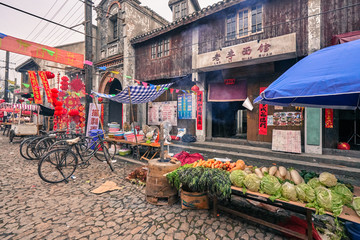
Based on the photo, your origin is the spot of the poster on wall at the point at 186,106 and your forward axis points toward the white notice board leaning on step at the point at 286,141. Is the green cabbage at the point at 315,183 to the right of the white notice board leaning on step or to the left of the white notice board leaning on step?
right

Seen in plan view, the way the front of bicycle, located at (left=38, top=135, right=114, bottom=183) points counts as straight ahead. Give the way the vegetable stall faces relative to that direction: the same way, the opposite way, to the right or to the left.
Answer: the opposite way

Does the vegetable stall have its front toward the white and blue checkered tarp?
no

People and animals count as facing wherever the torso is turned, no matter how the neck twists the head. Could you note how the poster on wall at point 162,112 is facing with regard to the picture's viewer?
facing the viewer

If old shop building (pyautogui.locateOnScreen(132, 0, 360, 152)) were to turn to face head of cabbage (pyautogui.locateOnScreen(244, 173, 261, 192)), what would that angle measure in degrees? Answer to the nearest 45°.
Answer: approximately 45° to its left

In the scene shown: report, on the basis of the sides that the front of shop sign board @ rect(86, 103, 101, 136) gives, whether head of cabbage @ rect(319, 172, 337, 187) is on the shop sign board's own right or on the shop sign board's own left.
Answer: on the shop sign board's own left

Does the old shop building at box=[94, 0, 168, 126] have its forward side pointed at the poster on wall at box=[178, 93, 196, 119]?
no

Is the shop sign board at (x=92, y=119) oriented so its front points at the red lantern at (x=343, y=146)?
no

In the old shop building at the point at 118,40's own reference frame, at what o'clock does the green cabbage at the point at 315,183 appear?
The green cabbage is roughly at 10 o'clock from the old shop building.

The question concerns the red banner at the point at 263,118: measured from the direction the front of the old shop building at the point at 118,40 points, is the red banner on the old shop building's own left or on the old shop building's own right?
on the old shop building's own left

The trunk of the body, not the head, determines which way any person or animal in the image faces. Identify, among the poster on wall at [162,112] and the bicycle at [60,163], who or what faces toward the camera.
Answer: the poster on wall

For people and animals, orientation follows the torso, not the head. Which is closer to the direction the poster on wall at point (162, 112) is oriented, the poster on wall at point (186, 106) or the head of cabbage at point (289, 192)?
the head of cabbage

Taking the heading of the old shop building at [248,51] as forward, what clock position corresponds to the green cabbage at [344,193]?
The green cabbage is roughly at 10 o'clock from the old shop building.

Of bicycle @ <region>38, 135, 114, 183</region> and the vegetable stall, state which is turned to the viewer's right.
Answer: the bicycle

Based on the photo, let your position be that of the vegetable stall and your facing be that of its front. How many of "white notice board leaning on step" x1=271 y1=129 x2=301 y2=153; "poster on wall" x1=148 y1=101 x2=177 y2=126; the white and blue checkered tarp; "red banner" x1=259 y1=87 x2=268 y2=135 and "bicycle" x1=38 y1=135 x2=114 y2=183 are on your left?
0

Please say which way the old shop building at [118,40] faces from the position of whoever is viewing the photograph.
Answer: facing the viewer and to the left of the viewer

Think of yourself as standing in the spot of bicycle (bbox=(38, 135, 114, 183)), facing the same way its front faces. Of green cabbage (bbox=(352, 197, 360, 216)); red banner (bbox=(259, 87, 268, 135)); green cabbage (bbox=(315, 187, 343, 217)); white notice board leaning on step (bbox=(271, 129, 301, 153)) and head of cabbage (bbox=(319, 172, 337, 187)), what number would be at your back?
0

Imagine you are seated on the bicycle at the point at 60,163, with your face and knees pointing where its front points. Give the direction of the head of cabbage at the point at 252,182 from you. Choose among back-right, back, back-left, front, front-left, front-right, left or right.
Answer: front-right
